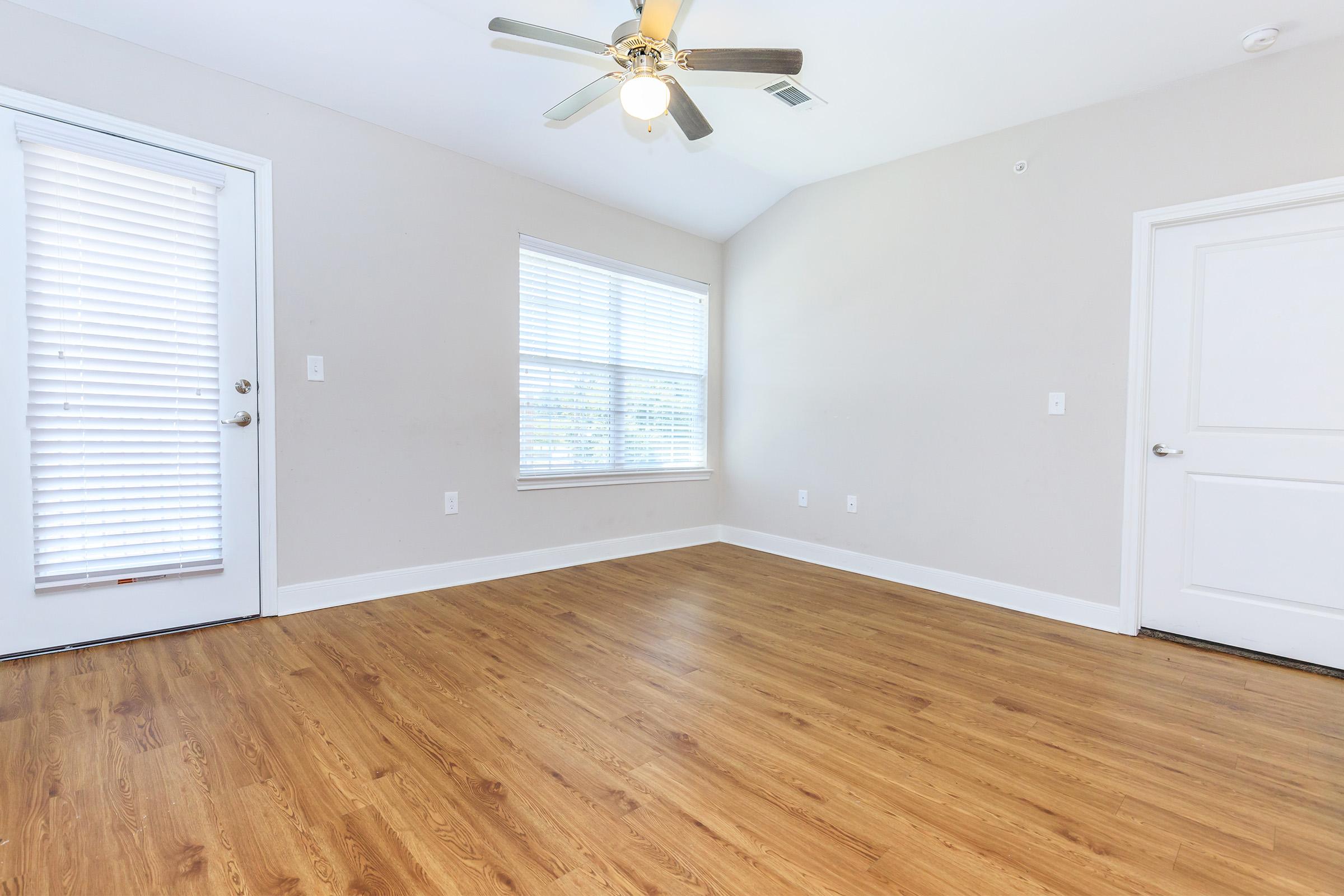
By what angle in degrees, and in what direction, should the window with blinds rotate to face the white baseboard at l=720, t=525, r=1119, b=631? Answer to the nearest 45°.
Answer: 0° — it already faces it

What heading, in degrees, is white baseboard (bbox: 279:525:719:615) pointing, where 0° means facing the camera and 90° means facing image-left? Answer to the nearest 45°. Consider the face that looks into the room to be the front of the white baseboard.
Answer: approximately 315°

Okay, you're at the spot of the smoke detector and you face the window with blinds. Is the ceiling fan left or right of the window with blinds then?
left

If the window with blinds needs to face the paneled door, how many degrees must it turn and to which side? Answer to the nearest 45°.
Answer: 0° — it already faces it

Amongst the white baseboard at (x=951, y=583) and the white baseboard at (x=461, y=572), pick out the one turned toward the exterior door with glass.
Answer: the white baseboard at (x=951, y=583)

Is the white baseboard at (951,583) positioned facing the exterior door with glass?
yes

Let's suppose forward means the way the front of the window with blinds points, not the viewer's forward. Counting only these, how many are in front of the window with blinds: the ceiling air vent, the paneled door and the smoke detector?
3

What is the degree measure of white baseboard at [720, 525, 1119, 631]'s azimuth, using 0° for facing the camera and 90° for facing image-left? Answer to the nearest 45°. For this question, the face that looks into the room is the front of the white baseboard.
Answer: approximately 45°

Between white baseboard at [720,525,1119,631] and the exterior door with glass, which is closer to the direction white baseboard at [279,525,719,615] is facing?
the white baseboard

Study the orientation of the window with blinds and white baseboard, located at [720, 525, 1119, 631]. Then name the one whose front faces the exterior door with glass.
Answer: the white baseboard
